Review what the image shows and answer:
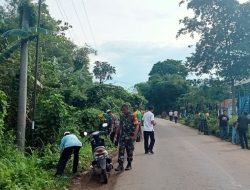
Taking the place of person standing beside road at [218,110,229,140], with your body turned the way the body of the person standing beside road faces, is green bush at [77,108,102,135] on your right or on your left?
on your right

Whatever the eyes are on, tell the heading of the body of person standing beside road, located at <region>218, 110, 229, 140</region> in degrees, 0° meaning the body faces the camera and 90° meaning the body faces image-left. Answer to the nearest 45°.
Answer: approximately 0°
